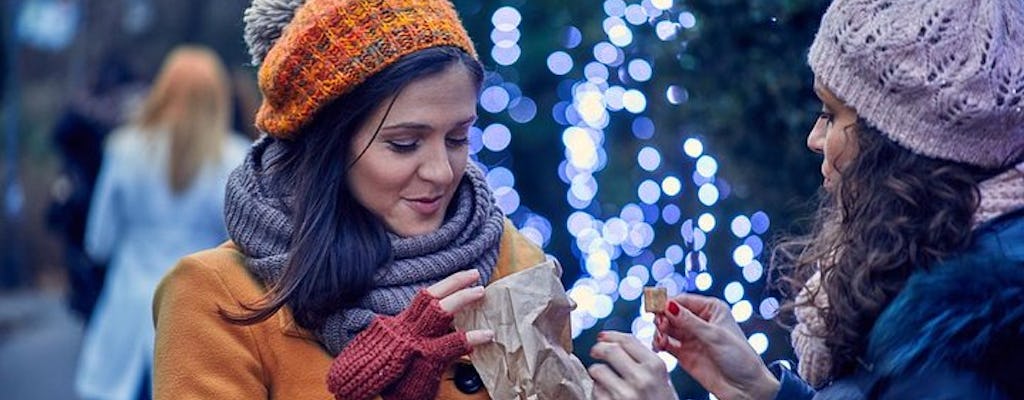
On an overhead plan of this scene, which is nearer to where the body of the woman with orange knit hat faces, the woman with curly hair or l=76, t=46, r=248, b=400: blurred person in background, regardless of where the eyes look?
the woman with curly hair

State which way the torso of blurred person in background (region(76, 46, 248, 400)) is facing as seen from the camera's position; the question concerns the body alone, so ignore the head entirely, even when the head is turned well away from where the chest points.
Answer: away from the camera

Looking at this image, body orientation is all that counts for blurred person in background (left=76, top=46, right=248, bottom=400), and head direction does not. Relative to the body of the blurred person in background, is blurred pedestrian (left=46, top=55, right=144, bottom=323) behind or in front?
in front

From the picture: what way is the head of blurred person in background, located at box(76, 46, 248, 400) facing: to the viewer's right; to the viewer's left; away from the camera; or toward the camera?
away from the camera

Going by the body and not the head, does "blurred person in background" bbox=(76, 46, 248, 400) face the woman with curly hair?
no

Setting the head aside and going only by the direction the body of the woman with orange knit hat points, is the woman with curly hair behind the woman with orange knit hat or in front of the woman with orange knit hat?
in front

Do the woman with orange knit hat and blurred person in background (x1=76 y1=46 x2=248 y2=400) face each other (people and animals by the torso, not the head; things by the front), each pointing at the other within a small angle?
no

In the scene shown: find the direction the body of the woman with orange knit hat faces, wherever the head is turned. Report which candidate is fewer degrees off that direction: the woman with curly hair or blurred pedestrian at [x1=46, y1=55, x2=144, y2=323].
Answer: the woman with curly hair

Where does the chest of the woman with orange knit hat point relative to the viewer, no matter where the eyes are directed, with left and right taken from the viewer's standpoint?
facing the viewer and to the right of the viewer

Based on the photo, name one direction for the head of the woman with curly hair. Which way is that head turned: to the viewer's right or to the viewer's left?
to the viewer's left

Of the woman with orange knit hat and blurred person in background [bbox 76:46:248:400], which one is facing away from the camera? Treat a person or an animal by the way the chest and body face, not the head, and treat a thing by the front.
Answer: the blurred person in background

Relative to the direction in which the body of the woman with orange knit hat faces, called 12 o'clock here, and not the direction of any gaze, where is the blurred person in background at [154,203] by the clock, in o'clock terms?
The blurred person in background is roughly at 7 o'clock from the woman with orange knit hat.

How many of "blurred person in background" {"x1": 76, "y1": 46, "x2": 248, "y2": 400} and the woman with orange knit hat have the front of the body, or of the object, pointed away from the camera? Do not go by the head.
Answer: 1

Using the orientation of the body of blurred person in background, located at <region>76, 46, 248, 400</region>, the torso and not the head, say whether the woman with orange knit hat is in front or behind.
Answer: behind
